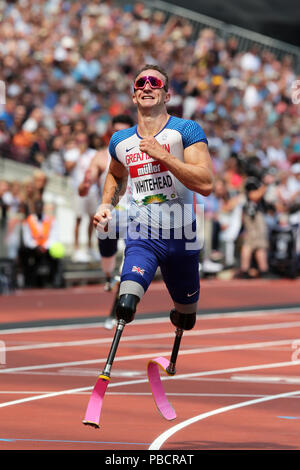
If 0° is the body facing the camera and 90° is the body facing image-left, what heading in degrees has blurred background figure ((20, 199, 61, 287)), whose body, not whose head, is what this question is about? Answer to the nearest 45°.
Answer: approximately 0°

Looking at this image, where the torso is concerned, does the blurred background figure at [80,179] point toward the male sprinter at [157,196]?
yes

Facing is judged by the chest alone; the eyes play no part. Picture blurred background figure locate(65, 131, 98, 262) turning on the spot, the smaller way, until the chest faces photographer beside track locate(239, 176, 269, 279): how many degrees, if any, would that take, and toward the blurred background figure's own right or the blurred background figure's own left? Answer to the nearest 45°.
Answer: approximately 135° to the blurred background figure's own left

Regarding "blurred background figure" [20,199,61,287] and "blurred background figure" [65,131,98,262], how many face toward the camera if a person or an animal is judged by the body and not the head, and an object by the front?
2

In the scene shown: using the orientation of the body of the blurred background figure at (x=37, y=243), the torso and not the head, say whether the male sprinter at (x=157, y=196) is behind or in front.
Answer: in front

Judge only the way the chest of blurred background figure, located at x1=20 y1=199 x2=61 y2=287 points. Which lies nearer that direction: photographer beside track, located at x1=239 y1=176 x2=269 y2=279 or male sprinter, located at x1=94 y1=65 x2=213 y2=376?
the male sprinter

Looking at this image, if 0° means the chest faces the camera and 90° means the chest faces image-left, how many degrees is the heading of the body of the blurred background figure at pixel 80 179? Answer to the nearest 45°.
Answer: approximately 0°
